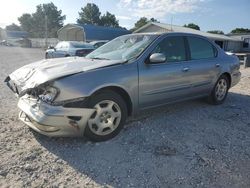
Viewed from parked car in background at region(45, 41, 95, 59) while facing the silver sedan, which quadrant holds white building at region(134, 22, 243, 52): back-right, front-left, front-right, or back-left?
back-left

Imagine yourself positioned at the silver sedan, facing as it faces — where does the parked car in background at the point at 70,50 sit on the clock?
The parked car in background is roughly at 4 o'clock from the silver sedan.

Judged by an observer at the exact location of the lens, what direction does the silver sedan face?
facing the viewer and to the left of the viewer

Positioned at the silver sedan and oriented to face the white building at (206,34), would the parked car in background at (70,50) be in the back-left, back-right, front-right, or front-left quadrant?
front-left

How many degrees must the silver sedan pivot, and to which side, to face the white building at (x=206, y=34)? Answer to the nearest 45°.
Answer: approximately 135° to its right

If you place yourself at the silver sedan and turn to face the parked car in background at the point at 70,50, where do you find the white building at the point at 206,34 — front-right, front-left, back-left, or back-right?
front-right

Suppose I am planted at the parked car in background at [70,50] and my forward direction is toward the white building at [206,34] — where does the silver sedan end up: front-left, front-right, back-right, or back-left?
back-right
